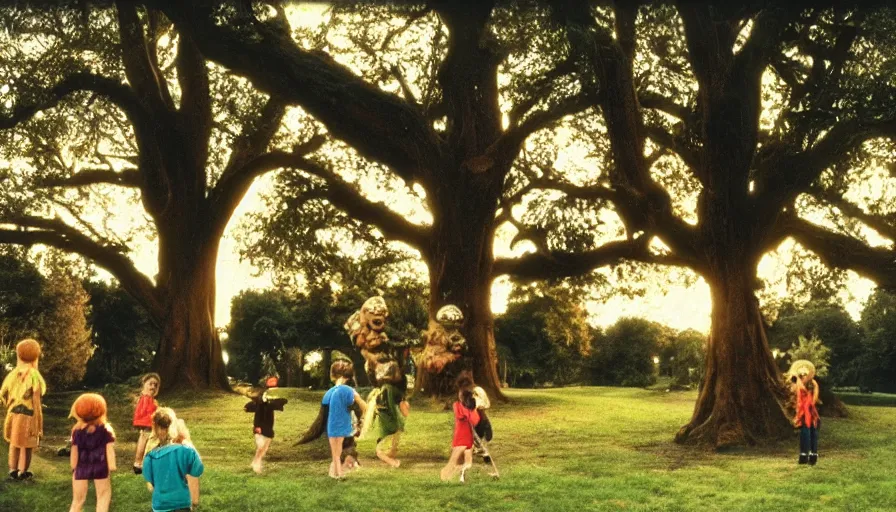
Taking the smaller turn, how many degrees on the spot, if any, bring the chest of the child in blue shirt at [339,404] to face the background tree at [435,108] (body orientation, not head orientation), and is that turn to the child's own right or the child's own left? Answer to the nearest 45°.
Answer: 0° — they already face it

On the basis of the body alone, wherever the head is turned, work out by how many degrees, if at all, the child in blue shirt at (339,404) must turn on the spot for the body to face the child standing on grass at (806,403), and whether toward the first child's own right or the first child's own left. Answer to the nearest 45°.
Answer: approximately 90° to the first child's own right

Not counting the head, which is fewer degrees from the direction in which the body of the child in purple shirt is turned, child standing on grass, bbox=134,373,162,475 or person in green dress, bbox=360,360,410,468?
the child standing on grass

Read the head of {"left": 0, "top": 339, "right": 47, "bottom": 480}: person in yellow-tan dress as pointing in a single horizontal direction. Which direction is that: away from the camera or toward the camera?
away from the camera

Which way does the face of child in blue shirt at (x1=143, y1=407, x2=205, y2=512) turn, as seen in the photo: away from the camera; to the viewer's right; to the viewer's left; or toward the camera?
away from the camera

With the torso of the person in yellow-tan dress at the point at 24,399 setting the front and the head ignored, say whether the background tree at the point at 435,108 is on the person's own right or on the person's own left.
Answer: on the person's own right

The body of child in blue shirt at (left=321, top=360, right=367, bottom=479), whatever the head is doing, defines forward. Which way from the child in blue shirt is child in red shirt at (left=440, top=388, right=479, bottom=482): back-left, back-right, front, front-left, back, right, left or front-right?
right

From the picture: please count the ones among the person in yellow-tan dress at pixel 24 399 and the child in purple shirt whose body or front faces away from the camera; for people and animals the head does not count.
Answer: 2

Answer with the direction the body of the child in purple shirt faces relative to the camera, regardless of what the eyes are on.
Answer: away from the camera

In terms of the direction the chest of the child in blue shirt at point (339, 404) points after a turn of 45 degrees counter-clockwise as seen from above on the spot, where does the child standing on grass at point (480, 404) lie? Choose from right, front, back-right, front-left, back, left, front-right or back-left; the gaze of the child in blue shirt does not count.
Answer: back-right

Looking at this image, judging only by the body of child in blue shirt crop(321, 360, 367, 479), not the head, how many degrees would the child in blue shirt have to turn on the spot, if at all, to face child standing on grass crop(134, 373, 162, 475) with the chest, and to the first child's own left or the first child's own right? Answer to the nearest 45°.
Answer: approximately 90° to the first child's own left

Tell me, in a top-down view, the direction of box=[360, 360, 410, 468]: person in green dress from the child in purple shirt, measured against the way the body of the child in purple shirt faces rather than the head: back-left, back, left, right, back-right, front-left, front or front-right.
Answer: front-right

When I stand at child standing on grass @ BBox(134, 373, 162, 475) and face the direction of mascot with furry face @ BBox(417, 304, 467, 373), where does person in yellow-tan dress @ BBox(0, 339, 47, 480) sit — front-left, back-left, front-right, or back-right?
back-left

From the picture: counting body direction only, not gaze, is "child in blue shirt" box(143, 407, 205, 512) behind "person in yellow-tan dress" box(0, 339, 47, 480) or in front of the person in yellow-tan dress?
behind

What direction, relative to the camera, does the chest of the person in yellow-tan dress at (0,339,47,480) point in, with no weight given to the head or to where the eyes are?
away from the camera

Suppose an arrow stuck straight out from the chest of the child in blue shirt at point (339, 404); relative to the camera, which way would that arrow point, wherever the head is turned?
away from the camera

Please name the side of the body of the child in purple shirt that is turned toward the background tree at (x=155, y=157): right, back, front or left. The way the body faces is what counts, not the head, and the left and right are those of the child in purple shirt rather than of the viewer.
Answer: front
